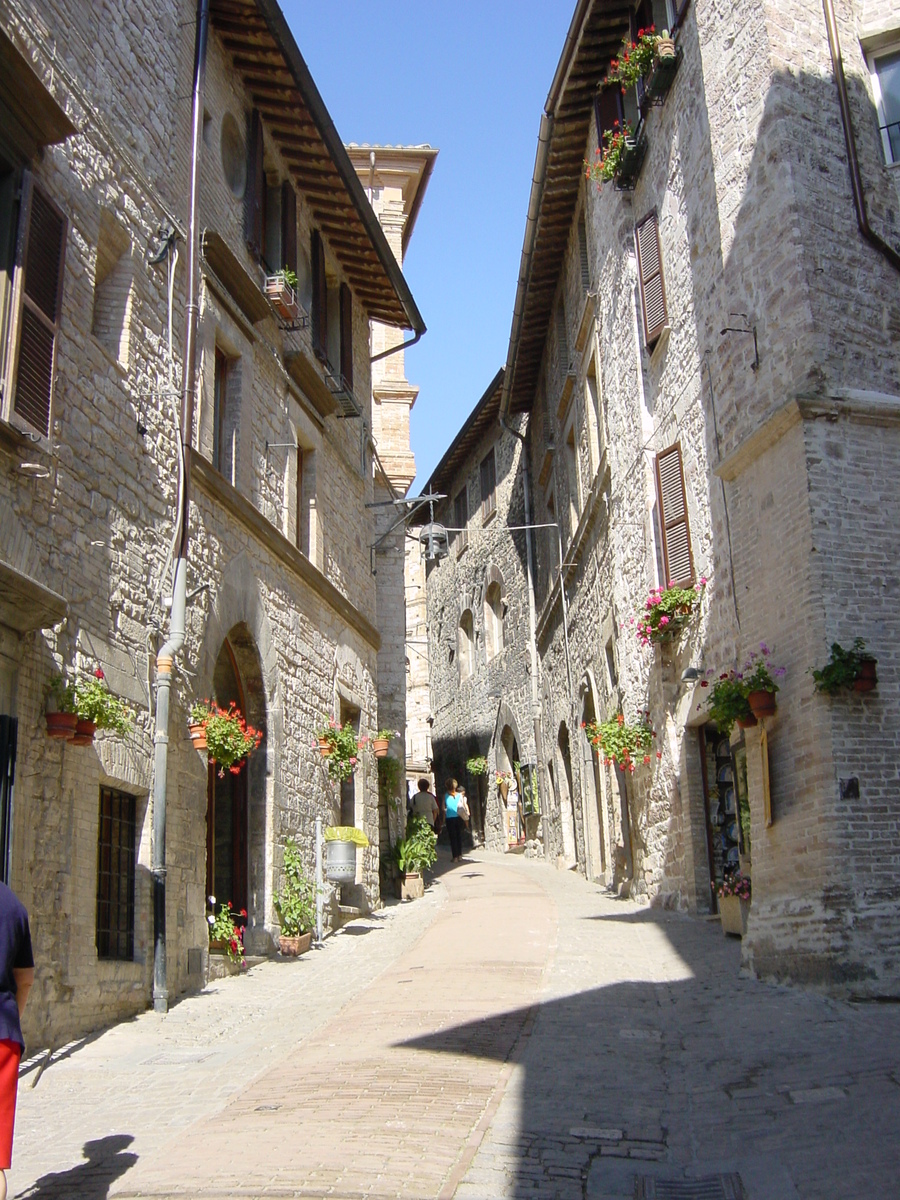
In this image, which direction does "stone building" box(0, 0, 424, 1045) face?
to the viewer's right

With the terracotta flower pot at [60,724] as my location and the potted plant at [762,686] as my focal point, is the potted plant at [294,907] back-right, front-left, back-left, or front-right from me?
front-left

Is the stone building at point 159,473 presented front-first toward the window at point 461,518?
no

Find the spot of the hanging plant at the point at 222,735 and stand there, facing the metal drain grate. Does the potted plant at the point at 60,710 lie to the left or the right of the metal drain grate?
right

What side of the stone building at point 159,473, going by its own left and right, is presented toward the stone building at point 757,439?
front

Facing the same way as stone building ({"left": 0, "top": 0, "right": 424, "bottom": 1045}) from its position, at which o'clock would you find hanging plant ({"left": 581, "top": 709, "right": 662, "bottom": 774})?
The hanging plant is roughly at 11 o'clock from the stone building.

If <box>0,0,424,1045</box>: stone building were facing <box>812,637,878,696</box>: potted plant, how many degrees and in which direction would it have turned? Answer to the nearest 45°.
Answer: approximately 45° to its right

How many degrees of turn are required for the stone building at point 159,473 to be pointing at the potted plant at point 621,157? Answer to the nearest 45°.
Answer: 0° — it already faces it

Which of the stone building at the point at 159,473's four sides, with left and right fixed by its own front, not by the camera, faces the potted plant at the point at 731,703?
front
